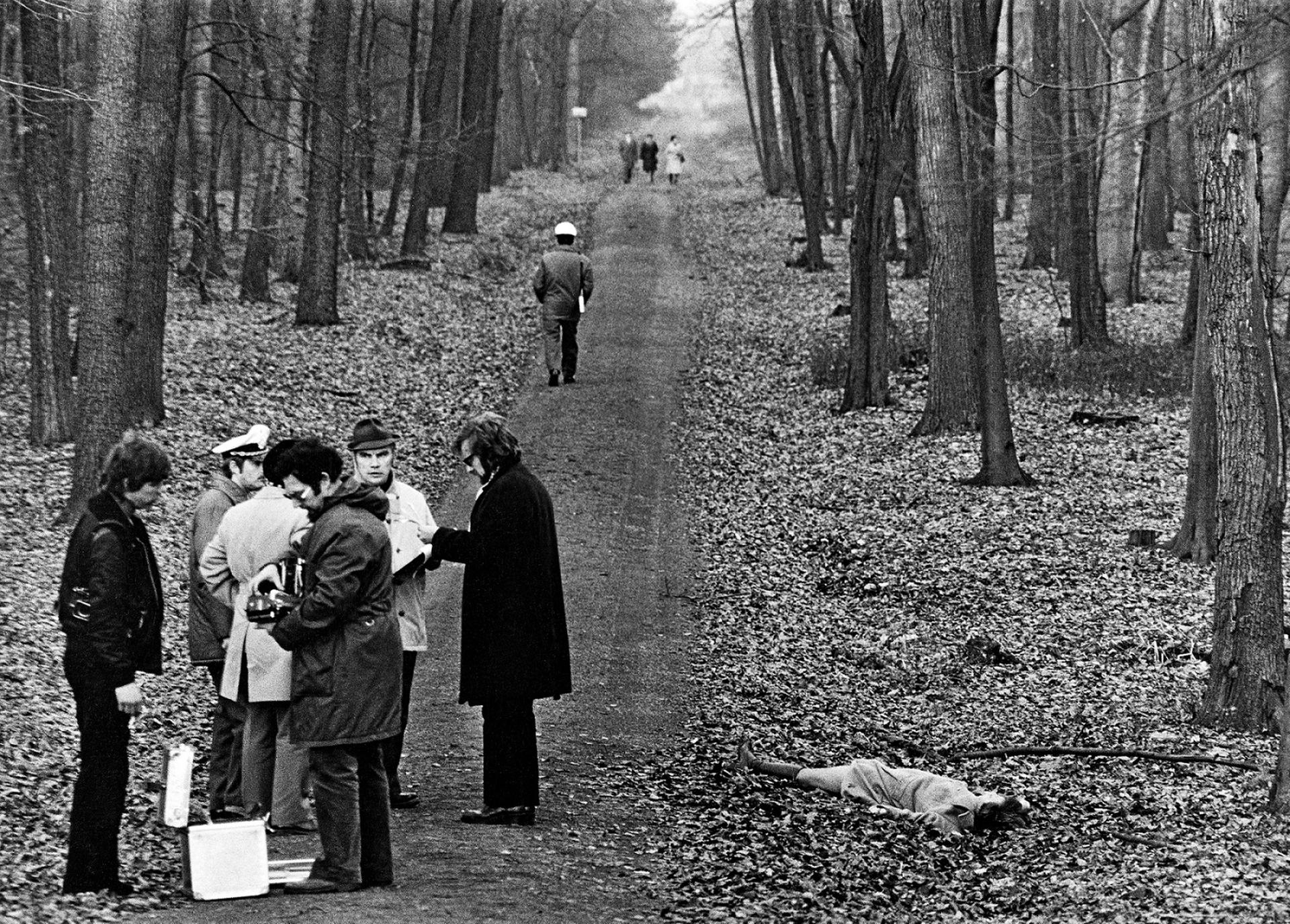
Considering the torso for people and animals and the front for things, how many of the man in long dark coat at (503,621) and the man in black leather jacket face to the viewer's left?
1

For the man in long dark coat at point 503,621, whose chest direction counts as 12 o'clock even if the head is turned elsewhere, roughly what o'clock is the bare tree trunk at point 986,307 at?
The bare tree trunk is roughly at 4 o'clock from the man in long dark coat.

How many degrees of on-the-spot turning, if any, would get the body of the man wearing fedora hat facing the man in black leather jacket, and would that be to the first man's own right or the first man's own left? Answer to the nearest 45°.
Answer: approximately 45° to the first man's own right

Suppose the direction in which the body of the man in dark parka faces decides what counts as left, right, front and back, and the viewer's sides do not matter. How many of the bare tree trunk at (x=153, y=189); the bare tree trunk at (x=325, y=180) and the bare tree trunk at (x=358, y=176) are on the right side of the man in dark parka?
3

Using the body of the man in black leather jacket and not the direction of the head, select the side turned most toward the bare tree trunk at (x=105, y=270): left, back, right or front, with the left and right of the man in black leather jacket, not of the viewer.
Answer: left

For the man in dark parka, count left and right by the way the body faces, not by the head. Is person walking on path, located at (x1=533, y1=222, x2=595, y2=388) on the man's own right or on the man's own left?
on the man's own right

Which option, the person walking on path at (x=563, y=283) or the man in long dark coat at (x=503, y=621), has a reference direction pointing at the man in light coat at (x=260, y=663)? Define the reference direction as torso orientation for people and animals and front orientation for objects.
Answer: the man in long dark coat

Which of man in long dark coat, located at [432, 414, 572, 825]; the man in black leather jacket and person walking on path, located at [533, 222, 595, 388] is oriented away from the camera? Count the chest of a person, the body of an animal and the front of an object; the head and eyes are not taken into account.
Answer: the person walking on path

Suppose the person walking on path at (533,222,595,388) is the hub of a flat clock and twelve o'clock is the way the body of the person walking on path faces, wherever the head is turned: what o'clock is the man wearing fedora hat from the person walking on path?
The man wearing fedora hat is roughly at 6 o'clock from the person walking on path.

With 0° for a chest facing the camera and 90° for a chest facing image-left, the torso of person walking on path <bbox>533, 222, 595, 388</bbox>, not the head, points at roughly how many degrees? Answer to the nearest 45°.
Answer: approximately 180°

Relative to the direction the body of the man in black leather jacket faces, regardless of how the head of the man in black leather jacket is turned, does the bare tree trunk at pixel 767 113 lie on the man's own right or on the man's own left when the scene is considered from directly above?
on the man's own left

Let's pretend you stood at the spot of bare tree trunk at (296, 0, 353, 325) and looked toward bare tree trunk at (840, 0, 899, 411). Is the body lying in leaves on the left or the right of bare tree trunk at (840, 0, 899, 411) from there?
right

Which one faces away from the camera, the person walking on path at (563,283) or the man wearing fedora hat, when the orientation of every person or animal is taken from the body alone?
the person walking on path

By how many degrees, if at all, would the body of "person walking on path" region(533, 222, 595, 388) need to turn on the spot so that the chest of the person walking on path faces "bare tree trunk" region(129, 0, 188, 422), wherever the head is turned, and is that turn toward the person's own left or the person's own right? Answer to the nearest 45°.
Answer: approximately 135° to the person's own left
